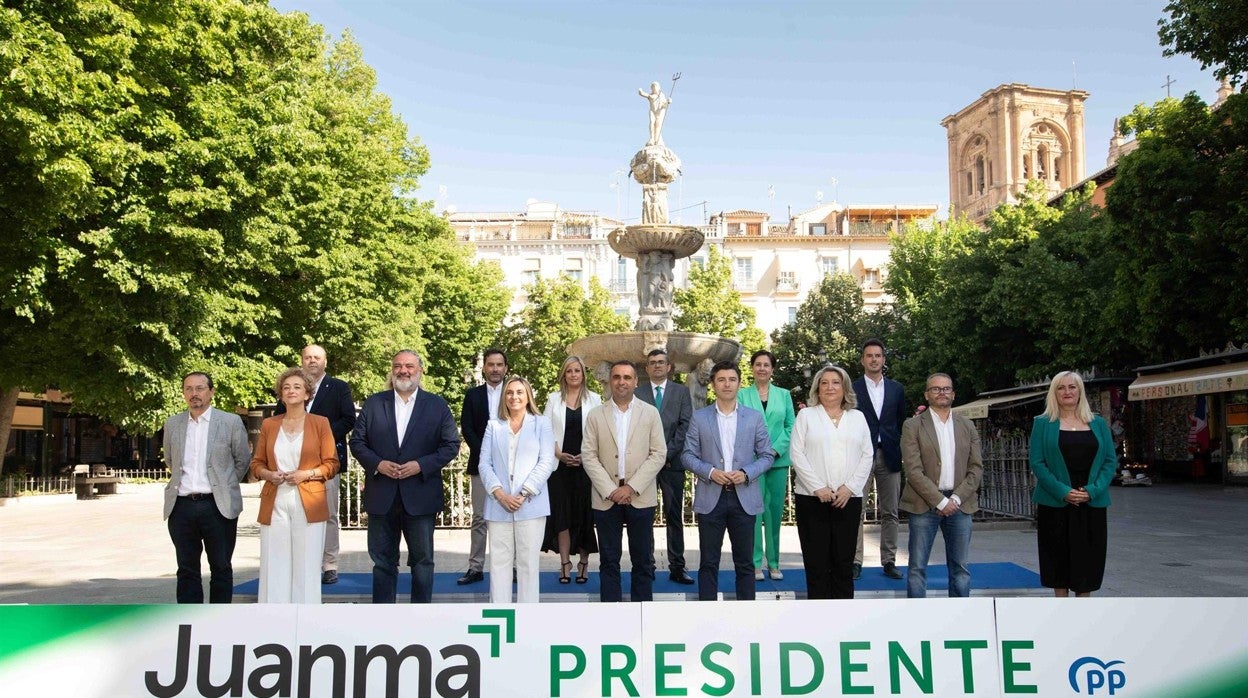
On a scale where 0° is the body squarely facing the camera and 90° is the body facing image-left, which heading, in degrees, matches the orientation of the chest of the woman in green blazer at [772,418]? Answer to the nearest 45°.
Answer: approximately 0°

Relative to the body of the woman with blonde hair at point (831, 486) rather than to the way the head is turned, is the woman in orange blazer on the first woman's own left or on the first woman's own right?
on the first woman's own right

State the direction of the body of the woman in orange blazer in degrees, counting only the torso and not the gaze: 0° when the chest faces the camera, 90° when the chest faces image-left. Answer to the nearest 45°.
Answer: approximately 0°

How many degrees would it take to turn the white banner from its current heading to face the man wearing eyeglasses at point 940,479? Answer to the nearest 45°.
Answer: approximately 135° to its left

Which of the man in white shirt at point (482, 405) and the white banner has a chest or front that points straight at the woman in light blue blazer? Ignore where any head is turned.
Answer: the man in white shirt

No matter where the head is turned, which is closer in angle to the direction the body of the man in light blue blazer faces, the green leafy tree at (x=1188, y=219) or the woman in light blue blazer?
the woman in light blue blazer

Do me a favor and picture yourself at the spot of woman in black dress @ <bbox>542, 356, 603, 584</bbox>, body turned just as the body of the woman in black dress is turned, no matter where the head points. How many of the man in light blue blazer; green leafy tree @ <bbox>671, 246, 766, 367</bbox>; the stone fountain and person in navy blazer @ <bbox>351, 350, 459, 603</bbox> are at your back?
2
